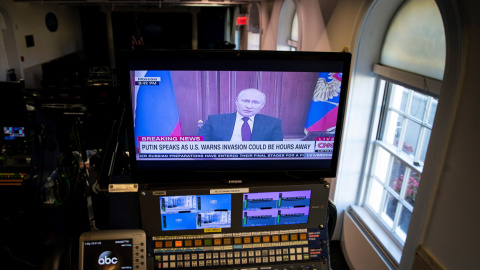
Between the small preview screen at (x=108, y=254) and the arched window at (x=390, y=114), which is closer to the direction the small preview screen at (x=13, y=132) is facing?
the small preview screen

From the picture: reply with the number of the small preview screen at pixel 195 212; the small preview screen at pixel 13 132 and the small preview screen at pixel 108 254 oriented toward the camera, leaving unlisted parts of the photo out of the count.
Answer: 3

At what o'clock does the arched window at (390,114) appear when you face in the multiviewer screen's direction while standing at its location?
The arched window is roughly at 7 o'clock from the multiviewer screen.

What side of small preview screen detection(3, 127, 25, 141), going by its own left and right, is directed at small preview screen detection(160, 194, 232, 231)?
front

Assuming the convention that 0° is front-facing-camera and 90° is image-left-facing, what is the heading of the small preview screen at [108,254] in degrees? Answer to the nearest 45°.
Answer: approximately 0°

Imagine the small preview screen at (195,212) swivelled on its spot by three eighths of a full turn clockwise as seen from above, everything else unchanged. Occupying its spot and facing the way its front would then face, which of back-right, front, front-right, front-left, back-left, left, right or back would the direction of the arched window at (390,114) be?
right

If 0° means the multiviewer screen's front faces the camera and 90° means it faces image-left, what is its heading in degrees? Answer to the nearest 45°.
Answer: approximately 0°

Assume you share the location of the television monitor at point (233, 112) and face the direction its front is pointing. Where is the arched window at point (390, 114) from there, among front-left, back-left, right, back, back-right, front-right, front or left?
back-left
